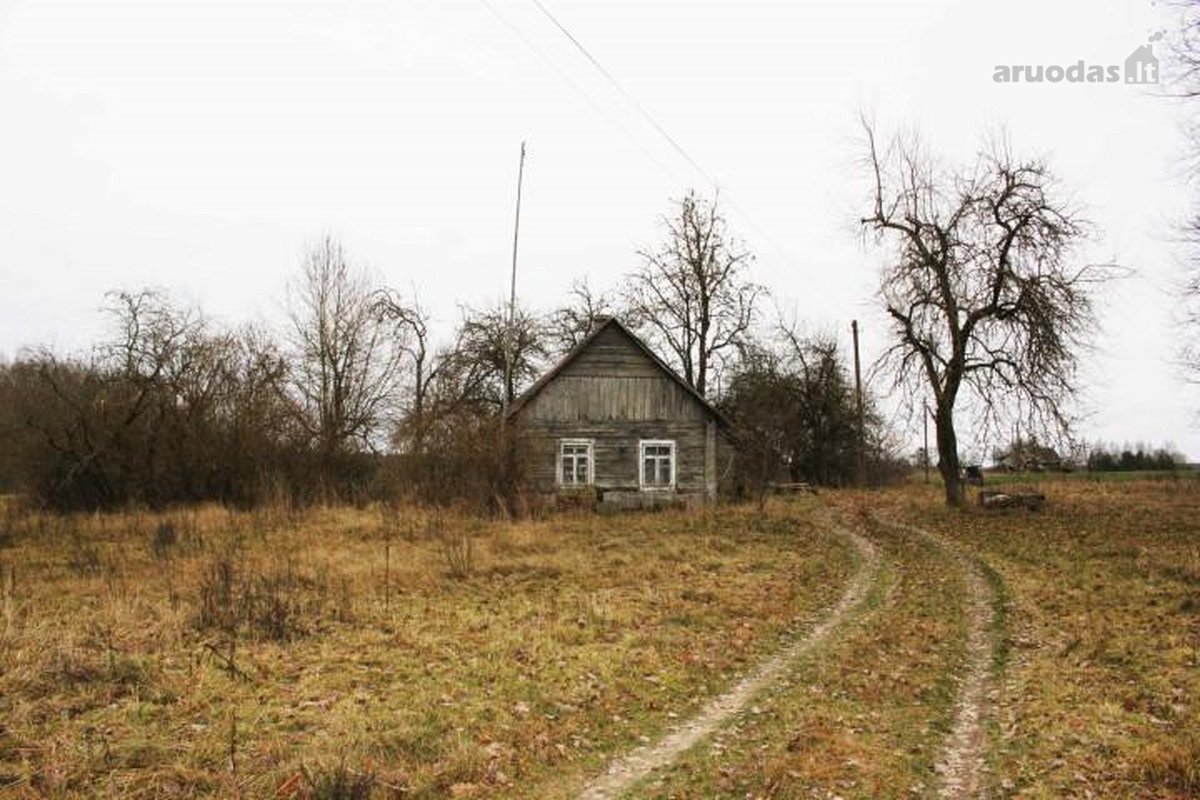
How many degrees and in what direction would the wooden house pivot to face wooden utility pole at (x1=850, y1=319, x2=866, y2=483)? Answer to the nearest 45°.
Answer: approximately 135° to its left

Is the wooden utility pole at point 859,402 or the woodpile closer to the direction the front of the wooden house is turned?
the woodpile

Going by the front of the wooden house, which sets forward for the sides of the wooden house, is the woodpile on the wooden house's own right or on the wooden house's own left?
on the wooden house's own left

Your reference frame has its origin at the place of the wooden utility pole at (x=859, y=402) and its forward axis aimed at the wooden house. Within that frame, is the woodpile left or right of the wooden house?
left

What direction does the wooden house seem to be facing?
toward the camera
